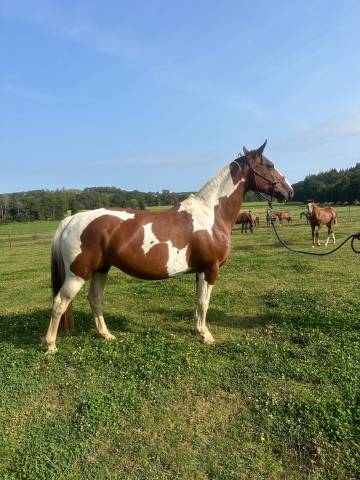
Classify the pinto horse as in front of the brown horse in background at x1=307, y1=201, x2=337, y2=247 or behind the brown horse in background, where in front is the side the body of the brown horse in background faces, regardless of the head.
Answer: in front

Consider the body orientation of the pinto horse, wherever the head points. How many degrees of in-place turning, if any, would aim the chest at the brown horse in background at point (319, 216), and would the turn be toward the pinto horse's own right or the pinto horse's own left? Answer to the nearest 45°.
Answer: approximately 45° to the pinto horse's own left

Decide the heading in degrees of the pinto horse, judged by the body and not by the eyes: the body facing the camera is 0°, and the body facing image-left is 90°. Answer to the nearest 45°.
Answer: approximately 270°

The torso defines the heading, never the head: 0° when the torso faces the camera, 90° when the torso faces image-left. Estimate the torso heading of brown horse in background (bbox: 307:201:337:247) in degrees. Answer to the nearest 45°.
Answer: approximately 45°

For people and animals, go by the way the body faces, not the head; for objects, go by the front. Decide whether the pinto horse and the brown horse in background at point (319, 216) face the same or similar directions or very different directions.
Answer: very different directions

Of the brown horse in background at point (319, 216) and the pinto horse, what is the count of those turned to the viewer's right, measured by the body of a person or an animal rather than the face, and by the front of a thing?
1
